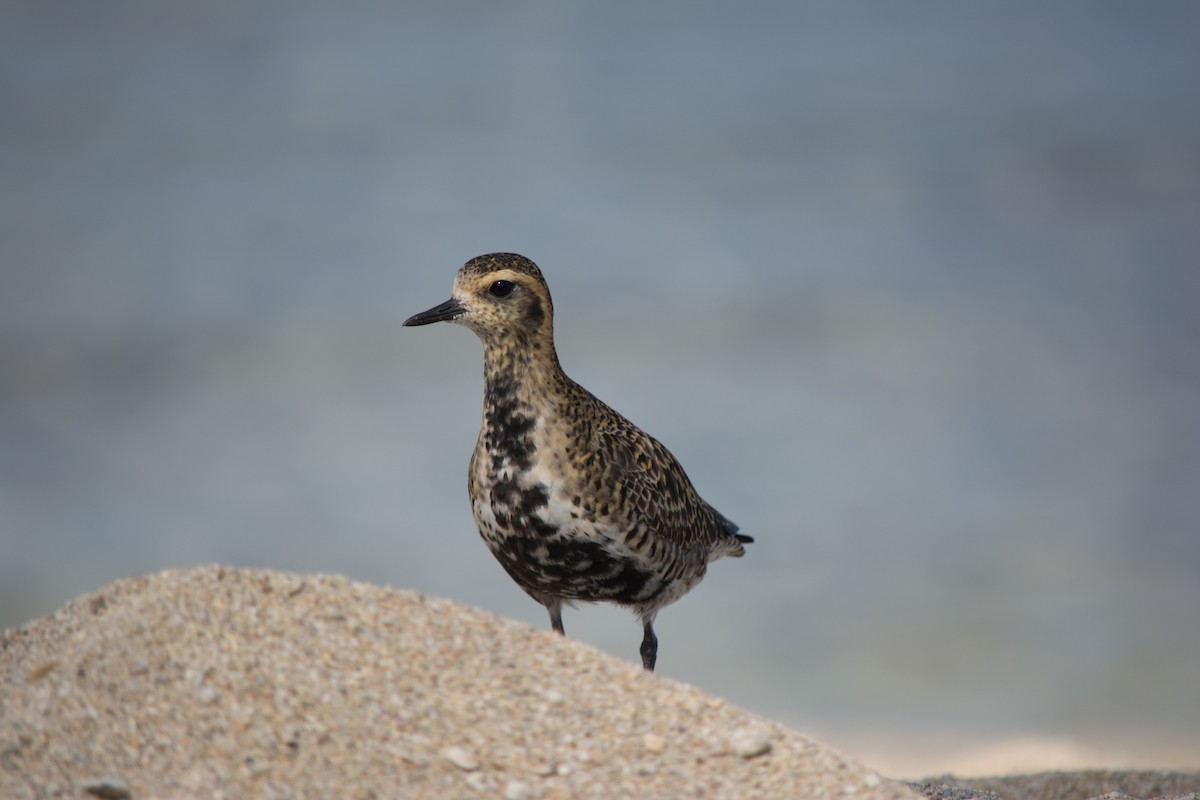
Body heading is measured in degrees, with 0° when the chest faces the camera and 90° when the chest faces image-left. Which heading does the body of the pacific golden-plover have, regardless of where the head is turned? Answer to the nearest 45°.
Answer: approximately 45°
